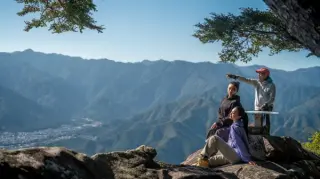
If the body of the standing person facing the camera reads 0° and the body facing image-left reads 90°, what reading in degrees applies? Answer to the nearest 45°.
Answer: approximately 45°

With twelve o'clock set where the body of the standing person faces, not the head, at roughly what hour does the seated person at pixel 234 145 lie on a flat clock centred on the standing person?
The seated person is roughly at 11 o'clock from the standing person.

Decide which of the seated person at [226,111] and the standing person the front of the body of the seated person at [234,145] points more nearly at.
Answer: the seated person

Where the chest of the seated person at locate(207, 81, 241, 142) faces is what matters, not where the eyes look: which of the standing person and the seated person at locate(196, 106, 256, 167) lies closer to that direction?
the seated person

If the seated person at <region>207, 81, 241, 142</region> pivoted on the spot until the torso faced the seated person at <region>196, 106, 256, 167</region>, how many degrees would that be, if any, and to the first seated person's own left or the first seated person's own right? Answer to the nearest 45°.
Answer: approximately 45° to the first seated person's own left

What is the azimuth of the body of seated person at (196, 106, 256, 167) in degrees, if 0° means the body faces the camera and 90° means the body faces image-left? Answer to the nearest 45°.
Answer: approximately 90°
